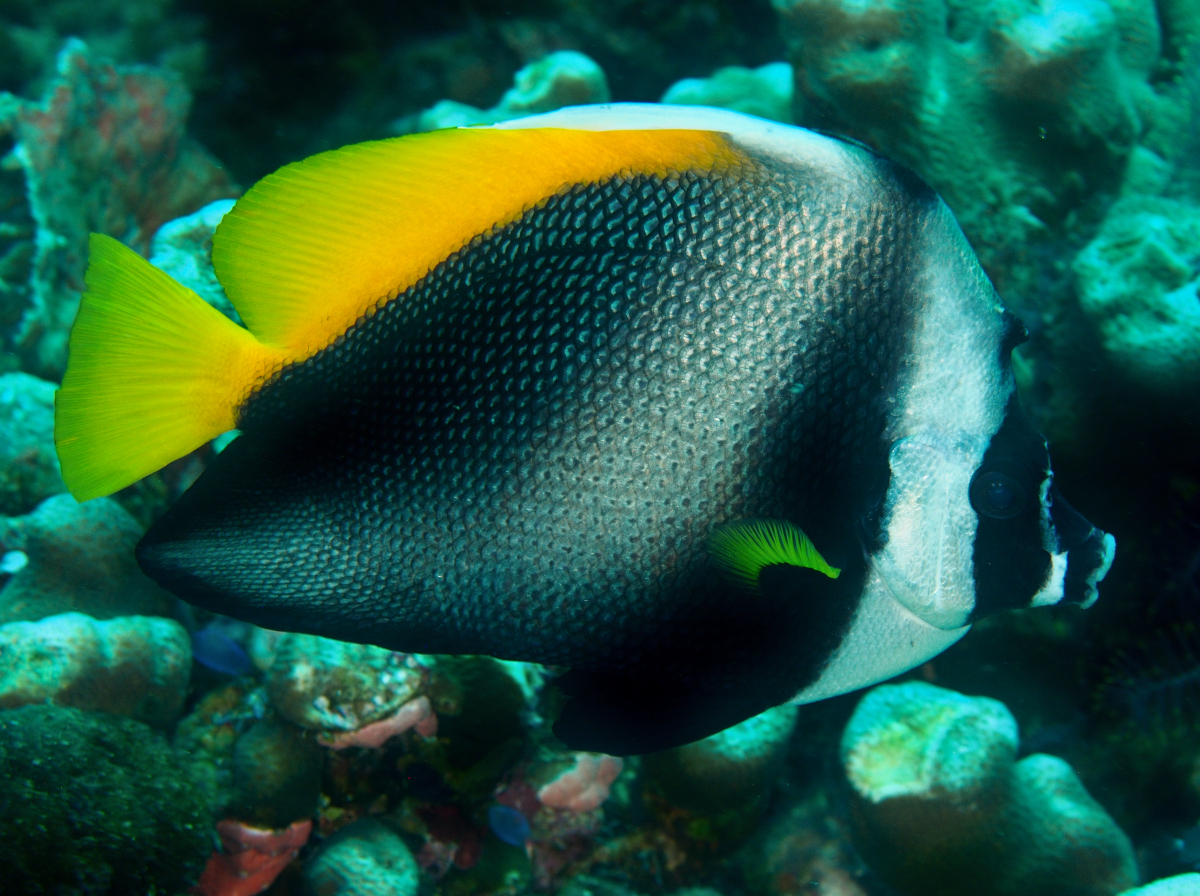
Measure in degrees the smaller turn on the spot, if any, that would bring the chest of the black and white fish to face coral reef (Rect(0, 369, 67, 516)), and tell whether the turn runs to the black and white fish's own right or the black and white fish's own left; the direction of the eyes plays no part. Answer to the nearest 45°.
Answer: approximately 135° to the black and white fish's own left

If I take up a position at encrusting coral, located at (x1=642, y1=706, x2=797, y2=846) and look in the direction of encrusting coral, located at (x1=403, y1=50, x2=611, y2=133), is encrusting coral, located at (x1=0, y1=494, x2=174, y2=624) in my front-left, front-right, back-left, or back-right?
front-left

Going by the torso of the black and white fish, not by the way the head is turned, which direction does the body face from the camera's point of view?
to the viewer's right

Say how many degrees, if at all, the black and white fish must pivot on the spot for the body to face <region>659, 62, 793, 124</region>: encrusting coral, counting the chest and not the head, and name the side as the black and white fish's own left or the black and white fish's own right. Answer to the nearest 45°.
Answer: approximately 90° to the black and white fish's own left
